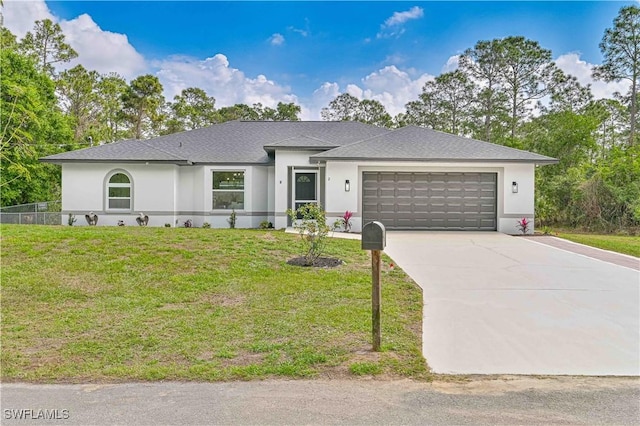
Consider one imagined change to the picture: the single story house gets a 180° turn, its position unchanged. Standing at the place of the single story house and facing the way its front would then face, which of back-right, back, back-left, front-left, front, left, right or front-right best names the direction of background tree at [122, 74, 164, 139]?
front-left

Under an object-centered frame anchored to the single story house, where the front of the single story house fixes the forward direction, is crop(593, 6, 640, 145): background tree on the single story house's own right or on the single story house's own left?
on the single story house's own left

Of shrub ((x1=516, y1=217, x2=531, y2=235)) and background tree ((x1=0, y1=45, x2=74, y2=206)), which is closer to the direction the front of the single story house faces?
the shrub

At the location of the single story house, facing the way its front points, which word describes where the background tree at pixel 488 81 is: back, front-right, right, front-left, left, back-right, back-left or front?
back-left

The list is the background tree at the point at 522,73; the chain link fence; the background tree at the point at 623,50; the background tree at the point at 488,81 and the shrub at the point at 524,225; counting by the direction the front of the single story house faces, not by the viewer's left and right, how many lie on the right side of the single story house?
1

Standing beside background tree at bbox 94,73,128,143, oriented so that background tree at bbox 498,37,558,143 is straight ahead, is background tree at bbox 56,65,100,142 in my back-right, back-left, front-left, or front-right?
back-right

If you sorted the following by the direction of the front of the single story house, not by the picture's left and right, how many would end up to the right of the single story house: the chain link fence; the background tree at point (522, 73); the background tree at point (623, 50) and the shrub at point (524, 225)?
1

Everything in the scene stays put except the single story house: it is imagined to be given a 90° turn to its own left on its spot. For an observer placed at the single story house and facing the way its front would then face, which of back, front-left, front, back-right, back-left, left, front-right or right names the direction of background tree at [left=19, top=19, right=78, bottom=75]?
back-left

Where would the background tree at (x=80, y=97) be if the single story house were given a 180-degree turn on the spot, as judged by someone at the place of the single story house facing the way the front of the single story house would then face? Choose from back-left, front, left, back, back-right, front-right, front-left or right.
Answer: front-left

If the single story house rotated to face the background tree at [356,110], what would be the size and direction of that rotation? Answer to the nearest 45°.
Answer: approximately 180°

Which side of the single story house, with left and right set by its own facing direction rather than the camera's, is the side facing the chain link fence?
right

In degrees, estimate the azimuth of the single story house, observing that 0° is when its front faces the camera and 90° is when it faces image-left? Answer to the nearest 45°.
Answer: approximately 0°

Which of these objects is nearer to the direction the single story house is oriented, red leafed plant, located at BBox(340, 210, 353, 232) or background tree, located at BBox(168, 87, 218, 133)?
the red leafed plant

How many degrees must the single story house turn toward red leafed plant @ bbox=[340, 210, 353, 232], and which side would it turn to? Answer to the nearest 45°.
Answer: approximately 45° to its left
